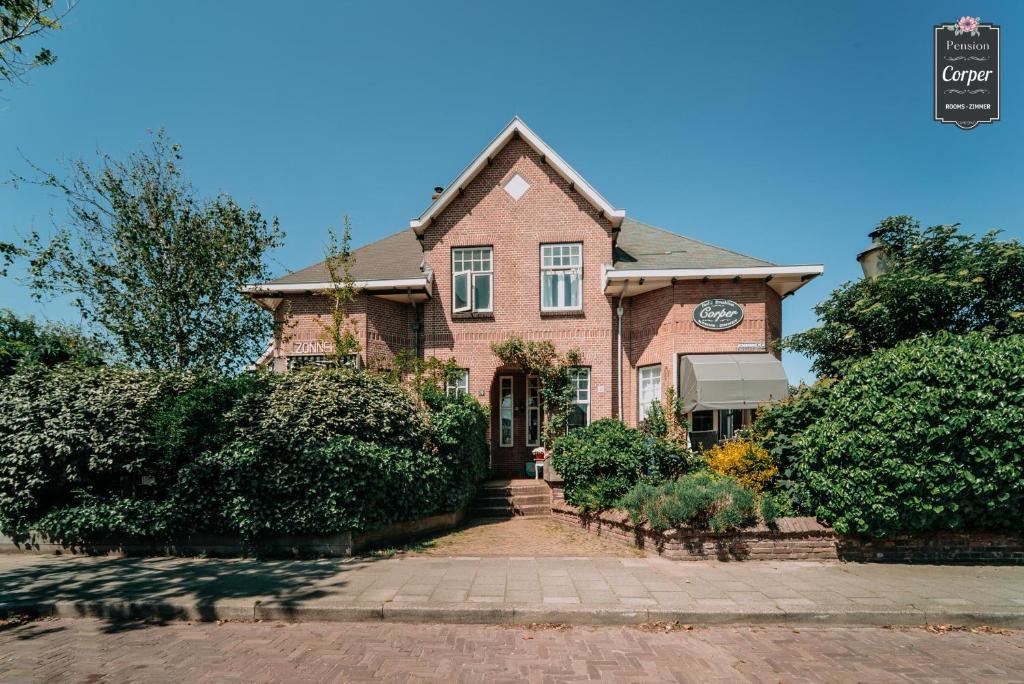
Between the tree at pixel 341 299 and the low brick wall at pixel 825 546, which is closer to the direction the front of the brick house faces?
the low brick wall

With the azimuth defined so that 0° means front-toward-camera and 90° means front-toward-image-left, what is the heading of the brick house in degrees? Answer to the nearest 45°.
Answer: approximately 0°

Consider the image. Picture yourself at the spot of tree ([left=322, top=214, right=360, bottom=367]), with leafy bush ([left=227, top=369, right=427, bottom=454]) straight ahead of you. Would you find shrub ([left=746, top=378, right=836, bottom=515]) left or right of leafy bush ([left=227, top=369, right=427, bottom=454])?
left

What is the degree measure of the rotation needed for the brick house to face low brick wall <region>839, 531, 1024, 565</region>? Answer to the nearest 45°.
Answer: approximately 45° to its left

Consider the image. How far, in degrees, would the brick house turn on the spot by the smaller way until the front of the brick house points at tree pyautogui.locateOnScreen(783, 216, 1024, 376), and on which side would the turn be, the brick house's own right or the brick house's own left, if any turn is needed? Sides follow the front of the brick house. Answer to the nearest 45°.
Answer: approximately 45° to the brick house's own left
